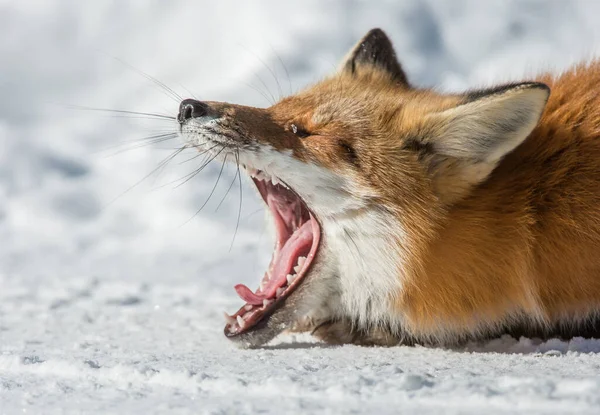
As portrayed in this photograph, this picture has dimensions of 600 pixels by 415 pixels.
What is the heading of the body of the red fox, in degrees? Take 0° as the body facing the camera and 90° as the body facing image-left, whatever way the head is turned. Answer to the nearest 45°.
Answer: approximately 90°
